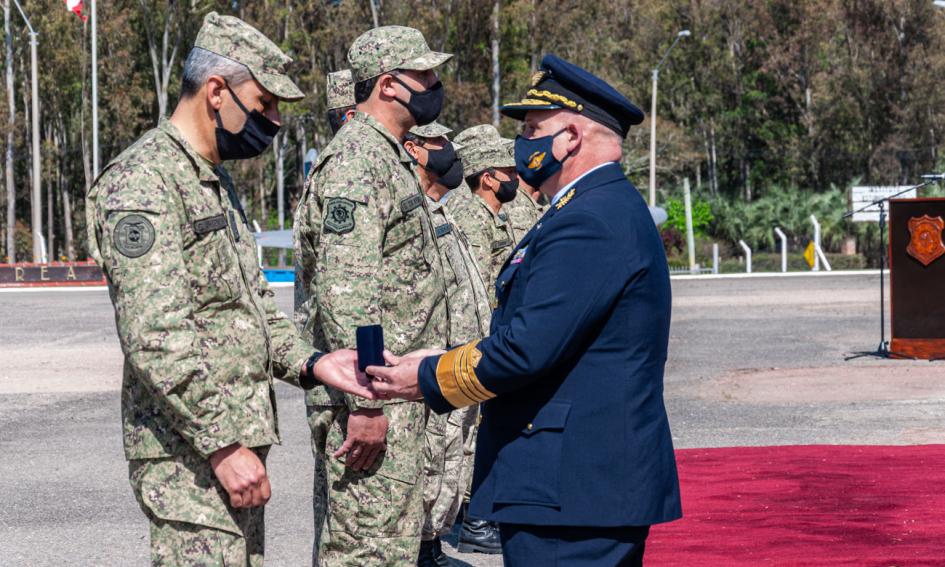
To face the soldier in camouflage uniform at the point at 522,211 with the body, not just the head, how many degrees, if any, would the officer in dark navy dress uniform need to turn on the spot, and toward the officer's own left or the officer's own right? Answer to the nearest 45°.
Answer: approximately 90° to the officer's own right

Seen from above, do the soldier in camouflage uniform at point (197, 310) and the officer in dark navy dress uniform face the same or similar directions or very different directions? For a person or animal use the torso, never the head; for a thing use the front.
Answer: very different directions

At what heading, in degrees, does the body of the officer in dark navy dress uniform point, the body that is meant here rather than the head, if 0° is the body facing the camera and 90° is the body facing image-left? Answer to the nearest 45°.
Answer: approximately 90°

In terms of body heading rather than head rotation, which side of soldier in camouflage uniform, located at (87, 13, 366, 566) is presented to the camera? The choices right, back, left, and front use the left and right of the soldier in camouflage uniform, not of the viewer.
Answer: right

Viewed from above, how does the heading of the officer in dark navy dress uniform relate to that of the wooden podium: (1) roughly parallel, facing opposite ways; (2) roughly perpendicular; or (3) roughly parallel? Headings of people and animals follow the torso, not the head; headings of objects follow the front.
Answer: roughly perpendicular

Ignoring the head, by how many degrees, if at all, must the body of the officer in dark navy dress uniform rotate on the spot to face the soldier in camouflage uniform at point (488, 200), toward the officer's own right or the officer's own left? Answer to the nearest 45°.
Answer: approximately 90° to the officer's own right
